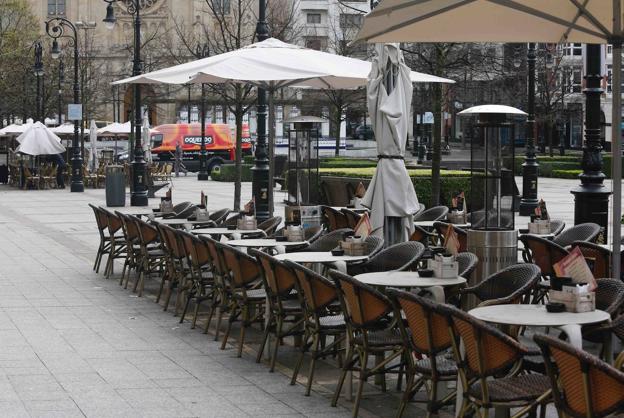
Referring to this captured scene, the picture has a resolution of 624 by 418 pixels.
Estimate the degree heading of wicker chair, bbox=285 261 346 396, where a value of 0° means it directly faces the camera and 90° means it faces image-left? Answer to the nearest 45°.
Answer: approximately 225°

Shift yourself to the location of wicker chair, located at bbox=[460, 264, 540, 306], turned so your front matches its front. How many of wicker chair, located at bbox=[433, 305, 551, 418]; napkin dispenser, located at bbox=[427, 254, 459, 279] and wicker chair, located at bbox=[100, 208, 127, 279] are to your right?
2

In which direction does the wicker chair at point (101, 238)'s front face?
to the viewer's right

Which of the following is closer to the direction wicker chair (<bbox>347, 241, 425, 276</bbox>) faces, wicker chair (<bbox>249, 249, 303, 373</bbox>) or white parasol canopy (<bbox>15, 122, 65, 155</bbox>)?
the wicker chair

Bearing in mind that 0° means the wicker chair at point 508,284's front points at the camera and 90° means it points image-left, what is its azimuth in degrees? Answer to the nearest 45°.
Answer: approximately 45°

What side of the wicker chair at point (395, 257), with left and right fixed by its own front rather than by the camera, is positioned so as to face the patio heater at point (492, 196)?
back

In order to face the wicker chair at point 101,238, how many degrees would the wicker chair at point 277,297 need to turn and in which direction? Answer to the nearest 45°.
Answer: approximately 45° to its left

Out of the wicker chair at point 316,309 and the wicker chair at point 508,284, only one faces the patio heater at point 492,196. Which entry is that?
the wicker chair at point 316,309

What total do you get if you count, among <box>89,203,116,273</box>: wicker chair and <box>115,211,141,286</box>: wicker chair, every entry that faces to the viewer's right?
2

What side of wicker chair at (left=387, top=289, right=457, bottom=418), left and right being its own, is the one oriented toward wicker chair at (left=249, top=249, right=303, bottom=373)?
left

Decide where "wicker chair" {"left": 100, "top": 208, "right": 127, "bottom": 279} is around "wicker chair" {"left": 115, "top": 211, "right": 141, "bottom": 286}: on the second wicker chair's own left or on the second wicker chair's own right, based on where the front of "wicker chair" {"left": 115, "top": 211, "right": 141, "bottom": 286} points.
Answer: on the second wicker chair's own left
